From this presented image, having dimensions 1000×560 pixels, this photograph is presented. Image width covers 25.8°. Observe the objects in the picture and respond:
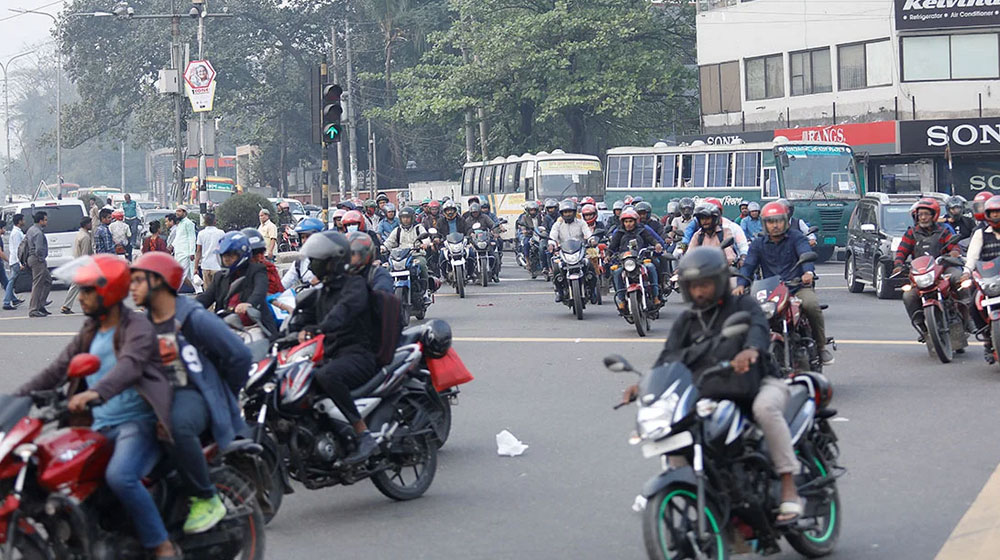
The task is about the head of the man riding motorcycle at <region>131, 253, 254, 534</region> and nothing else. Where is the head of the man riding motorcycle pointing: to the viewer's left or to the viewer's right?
to the viewer's left

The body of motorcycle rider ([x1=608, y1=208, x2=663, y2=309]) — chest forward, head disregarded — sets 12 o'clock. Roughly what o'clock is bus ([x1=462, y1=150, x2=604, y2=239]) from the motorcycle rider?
The bus is roughly at 6 o'clock from the motorcycle rider.

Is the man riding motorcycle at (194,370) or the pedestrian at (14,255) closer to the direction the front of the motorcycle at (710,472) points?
the man riding motorcycle

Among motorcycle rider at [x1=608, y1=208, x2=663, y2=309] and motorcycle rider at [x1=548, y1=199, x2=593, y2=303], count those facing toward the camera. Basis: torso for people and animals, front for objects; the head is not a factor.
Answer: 2

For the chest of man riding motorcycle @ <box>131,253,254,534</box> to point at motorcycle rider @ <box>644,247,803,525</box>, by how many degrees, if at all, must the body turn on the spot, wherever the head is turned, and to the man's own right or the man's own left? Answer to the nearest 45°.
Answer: approximately 135° to the man's own left

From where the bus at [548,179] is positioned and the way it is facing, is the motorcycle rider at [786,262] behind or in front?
in front

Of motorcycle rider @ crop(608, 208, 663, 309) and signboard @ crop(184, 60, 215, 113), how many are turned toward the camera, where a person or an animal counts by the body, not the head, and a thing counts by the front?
2

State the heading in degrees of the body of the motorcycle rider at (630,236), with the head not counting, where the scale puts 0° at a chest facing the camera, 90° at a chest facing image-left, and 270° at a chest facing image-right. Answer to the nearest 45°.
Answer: approximately 0°

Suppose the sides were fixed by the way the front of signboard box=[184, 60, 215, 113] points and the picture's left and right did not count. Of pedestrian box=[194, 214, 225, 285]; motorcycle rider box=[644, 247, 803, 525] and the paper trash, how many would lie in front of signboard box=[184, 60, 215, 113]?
3
